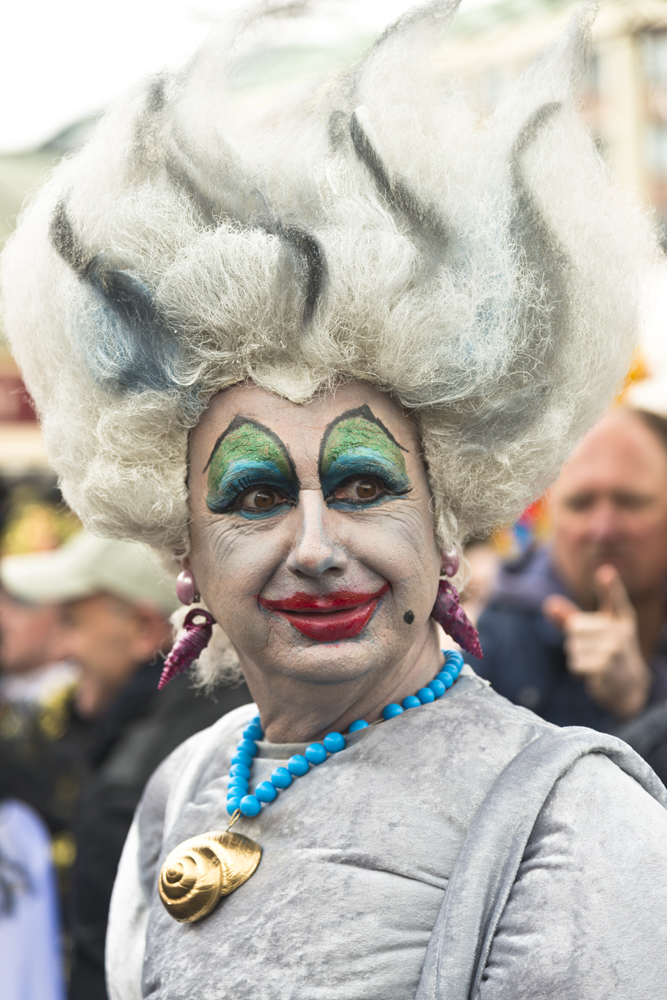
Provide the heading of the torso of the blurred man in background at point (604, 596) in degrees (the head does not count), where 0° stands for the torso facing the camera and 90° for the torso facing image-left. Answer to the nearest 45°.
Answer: approximately 0°

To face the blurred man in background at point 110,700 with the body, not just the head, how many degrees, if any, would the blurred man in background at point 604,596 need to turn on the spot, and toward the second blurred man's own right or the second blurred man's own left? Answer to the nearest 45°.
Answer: approximately 90° to the second blurred man's own right

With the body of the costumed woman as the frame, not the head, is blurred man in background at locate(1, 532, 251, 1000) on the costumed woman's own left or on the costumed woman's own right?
on the costumed woman's own right

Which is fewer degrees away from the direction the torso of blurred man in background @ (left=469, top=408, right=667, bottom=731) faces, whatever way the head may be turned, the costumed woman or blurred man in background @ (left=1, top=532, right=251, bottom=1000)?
the costumed woman
